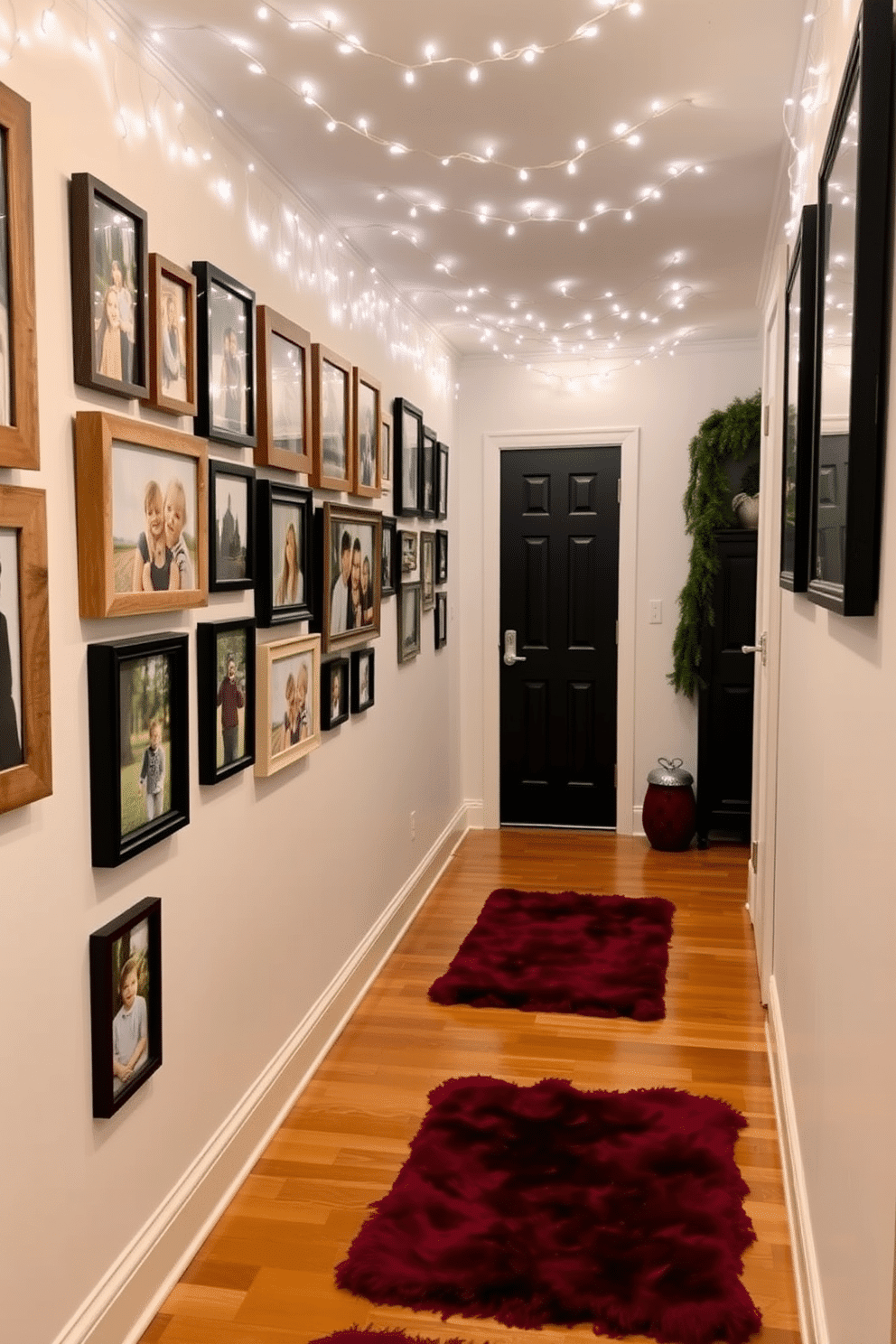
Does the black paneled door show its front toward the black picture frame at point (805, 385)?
yes

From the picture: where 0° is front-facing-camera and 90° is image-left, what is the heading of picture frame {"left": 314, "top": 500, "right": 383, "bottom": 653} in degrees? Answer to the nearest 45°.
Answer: approximately 315°

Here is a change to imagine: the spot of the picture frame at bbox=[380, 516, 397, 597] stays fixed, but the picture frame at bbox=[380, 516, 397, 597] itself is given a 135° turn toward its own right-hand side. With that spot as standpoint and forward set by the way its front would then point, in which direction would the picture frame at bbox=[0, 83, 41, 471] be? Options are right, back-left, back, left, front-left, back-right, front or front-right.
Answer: front-left

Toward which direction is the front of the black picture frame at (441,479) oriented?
to the viewer's right

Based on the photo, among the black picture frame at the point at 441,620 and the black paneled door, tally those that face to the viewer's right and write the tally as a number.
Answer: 1

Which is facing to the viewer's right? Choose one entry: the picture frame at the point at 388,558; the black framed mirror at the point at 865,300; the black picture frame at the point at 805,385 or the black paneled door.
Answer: the picture frame

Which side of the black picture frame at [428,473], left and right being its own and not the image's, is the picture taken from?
right

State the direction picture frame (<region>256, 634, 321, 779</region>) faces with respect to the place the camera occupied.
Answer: facing the viewer and to the right of the viewer

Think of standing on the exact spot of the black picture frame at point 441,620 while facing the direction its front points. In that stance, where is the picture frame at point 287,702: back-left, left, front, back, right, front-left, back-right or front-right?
right

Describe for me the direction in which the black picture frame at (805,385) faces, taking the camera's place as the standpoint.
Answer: facing to the left of the viewer
